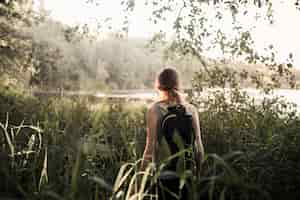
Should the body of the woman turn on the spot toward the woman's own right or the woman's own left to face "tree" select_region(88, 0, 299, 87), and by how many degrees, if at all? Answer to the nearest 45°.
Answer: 0° — they already face it

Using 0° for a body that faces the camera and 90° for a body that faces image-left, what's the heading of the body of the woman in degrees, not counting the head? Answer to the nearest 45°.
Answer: approximately 180°

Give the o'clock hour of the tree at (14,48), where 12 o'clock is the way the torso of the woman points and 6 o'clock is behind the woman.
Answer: The tree is roughly at 11 o'clock from the woman.
